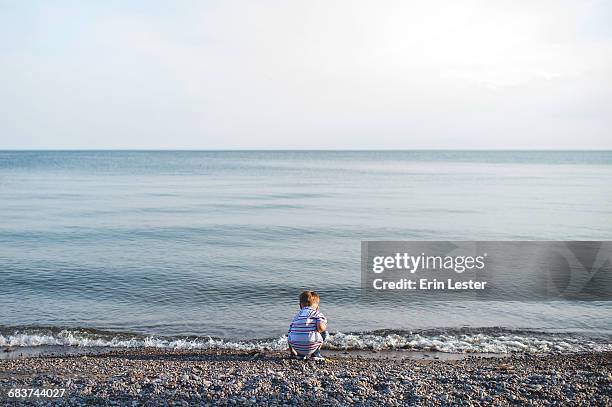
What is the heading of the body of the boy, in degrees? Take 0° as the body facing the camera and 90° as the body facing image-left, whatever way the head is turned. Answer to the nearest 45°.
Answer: approximately 225°
